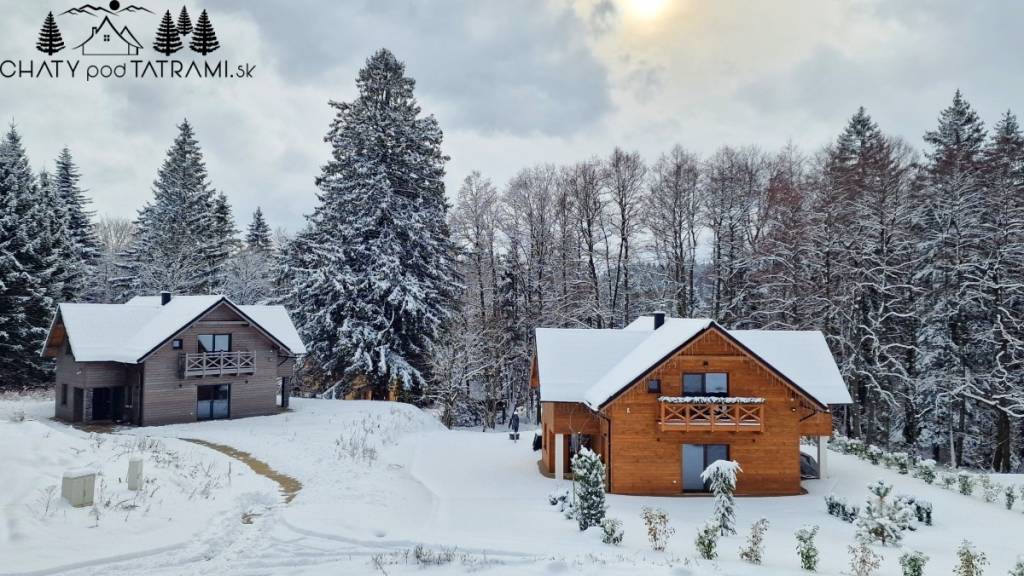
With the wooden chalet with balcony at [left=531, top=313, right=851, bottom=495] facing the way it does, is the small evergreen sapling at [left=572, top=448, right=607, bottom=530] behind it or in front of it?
in front

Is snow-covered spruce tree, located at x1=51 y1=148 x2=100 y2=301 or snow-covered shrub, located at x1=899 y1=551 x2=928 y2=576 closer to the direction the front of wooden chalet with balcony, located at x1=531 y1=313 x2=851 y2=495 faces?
the snow-covered shrub

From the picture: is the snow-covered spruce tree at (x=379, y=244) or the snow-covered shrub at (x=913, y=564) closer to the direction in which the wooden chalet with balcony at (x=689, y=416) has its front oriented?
the snow-covered shrub

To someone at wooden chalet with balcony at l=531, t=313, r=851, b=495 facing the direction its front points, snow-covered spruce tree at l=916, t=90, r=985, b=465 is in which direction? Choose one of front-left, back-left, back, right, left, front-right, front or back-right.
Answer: back-left

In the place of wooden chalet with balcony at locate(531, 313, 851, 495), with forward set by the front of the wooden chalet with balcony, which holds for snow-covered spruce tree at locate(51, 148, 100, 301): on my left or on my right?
on my right

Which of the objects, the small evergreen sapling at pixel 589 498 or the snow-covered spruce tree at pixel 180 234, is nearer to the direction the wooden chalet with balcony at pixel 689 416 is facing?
the small evergreen sapling

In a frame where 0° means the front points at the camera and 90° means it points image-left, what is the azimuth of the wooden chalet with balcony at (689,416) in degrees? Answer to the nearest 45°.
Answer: approximately 0°

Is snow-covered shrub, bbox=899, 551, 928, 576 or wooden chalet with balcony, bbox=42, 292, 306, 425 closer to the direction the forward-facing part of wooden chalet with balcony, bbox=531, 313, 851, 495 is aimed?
the snow-covered shrub

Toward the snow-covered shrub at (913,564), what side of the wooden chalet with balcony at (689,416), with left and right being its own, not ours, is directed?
front

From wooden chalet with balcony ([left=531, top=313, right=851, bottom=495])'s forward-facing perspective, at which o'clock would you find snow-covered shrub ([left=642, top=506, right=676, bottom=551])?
The snow-covered shrub is roughly at 12 o'clock from the wooden chalet with balcony.

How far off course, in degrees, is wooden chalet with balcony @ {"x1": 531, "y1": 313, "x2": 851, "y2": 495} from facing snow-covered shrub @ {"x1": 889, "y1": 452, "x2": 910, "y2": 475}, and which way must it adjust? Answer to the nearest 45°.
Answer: approximately 135° to its left

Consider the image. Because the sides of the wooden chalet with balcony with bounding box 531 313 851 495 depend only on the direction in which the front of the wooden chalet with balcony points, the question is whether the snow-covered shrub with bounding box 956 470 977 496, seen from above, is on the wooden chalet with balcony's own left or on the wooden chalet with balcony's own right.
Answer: on the wooden chalet with balcony's own left
